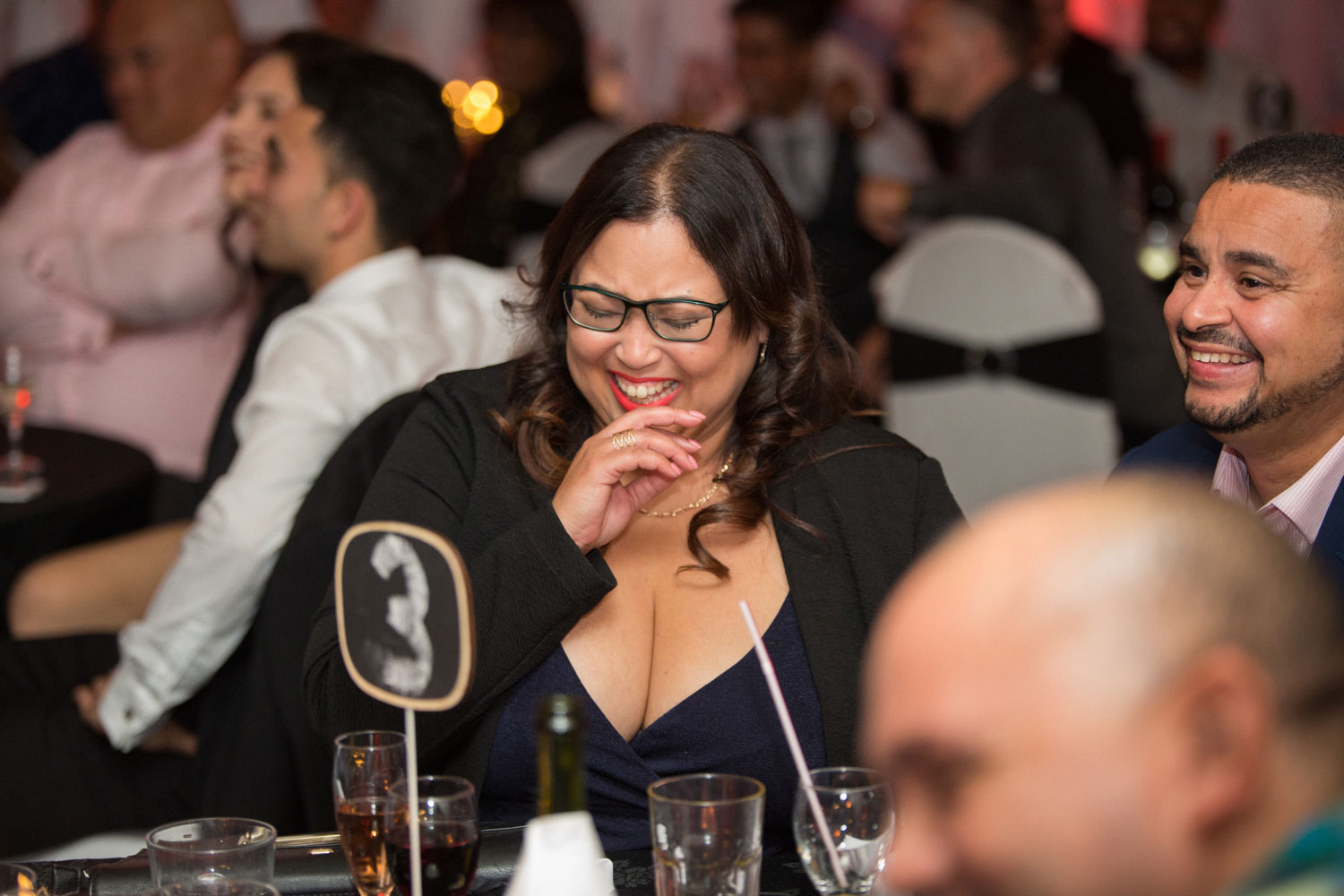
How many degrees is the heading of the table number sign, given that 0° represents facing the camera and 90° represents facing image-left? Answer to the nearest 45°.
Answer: approximately 45°

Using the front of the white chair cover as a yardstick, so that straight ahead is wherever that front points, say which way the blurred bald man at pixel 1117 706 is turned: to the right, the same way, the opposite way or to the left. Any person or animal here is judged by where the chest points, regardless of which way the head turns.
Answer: to the left

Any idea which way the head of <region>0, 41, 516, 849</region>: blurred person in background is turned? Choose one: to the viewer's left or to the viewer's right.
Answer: to the viewer's left

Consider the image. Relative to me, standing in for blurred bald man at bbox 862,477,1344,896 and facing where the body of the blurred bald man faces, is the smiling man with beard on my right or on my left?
on my right

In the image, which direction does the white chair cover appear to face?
away from the camera

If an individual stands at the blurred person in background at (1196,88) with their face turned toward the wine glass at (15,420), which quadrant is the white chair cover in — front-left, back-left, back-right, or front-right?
front-left

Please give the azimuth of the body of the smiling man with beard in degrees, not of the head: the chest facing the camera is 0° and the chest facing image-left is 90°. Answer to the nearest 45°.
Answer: approximately 45°

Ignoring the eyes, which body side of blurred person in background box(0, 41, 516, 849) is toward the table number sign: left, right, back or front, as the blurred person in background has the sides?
left

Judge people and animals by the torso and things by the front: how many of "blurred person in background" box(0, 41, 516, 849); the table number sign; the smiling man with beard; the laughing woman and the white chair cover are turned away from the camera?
1

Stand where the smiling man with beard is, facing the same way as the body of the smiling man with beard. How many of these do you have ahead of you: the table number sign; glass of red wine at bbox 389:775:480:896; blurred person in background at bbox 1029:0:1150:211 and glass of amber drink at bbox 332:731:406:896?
3

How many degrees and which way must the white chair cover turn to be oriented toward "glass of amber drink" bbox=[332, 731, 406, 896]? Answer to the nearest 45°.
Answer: approximately 180°

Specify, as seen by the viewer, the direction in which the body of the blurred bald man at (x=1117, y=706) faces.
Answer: to the viewer's left

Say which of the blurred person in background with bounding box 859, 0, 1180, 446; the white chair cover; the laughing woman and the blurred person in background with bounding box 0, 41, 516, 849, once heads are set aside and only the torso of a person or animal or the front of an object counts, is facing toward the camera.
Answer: the laughing woman

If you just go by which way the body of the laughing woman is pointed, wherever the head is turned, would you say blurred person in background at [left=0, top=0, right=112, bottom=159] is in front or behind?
behind

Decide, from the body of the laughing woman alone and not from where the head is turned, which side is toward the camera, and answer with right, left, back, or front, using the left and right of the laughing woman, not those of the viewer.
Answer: front

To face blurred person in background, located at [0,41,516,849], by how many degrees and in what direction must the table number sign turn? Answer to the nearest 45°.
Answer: approximately 135° to its right

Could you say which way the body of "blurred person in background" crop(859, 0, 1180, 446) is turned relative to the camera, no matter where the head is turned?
to the viewer's left

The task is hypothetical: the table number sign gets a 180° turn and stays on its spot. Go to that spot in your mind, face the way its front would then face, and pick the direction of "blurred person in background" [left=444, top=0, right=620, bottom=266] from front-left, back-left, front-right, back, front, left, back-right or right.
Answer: front-left

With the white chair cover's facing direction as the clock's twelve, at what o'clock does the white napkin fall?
The white napkin is roughly at 6 o'clock from the white chair cover.
